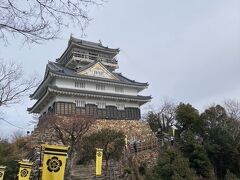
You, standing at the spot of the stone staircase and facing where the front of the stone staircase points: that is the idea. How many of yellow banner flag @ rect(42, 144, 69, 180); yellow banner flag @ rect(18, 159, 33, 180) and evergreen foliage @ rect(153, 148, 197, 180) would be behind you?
0

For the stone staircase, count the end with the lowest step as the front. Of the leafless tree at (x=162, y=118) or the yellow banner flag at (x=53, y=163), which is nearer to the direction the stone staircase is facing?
the yellow banner flag

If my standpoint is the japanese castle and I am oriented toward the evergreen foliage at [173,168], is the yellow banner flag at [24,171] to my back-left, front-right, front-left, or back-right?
front-right

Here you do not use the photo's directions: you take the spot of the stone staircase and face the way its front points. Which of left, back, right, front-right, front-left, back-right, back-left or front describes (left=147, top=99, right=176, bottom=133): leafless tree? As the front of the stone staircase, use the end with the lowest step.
back-left

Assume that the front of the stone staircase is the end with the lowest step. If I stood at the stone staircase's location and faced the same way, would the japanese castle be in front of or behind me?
behind

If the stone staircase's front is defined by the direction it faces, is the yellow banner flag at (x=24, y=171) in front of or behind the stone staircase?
in front

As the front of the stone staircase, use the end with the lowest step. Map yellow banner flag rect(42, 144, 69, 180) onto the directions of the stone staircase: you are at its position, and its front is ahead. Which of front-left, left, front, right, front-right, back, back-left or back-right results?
front

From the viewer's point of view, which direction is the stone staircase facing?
toward the camera

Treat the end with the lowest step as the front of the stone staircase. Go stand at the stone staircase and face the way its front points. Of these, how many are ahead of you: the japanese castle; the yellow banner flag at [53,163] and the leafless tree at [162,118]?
1
